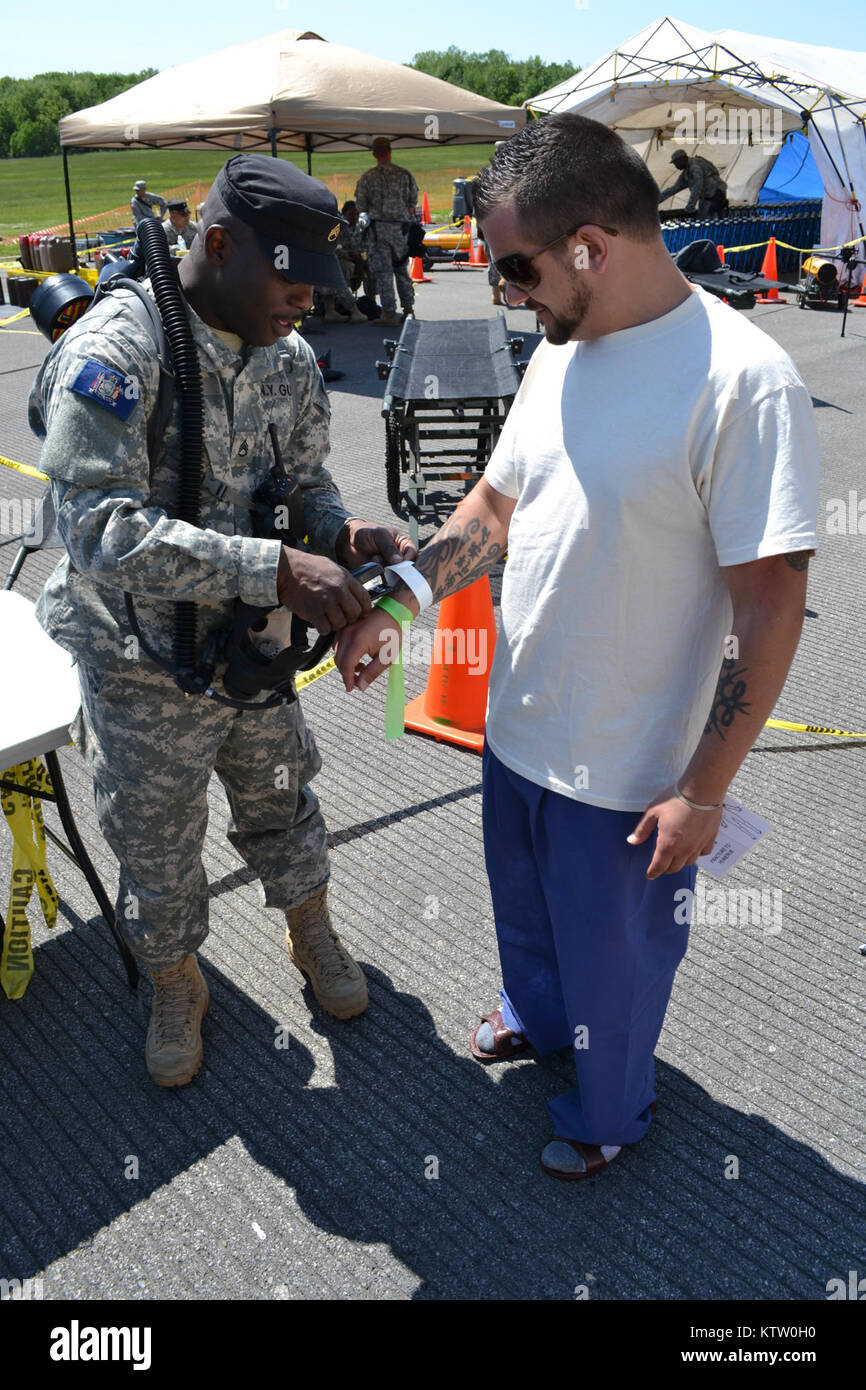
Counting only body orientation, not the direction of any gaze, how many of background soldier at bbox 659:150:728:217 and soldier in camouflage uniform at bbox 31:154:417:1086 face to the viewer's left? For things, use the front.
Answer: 1

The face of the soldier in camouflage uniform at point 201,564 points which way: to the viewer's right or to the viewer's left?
to the viewer's right

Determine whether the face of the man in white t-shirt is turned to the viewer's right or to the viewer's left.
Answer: to the viewer's left

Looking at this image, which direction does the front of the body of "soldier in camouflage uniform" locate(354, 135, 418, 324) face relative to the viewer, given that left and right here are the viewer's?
facing away from the viewer

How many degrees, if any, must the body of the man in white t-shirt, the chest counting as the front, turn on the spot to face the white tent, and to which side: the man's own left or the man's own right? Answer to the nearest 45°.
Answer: approximately 135° to the man's own right

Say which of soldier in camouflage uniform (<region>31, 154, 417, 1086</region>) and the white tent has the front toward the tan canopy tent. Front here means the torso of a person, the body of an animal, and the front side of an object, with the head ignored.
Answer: the white tent

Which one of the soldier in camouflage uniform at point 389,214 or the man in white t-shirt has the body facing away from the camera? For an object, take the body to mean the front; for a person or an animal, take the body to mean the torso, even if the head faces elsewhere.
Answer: the soldier in camouflage uniform

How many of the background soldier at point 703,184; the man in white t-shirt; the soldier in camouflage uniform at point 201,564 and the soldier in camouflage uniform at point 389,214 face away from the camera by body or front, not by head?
1

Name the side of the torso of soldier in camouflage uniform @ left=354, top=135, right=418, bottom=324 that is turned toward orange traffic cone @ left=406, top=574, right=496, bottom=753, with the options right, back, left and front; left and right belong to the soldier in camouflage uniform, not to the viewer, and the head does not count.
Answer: back

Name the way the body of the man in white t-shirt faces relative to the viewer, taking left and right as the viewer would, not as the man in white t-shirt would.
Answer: facing the viewer and to the left of the viewer

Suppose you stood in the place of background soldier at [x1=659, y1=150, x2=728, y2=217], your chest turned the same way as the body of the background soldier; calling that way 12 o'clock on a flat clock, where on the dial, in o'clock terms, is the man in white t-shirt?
The man in white t-shirt is roughly at 9 o'clock from the background soldier.
